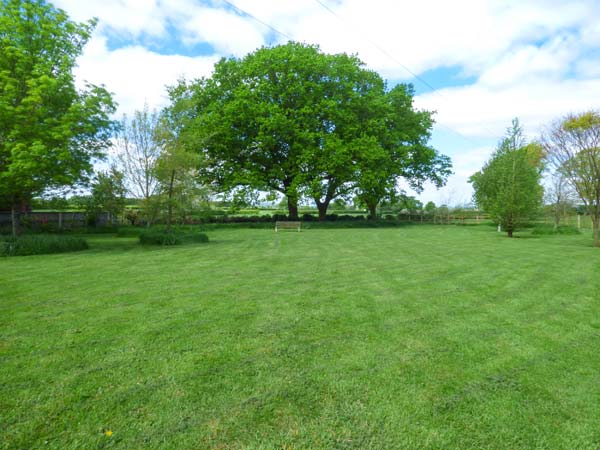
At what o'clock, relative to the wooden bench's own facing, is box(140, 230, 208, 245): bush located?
The bush is roughly at 1 o'clock from the wooden bench.

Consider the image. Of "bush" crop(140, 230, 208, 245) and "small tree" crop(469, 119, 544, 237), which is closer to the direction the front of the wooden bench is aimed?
the bush

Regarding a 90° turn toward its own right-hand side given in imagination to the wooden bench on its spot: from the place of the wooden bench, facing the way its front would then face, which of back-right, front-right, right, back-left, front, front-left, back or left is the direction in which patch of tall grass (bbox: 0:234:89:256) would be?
front-left

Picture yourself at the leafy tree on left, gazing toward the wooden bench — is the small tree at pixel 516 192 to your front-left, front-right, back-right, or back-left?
front-right

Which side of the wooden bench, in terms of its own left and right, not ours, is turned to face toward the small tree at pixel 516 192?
left

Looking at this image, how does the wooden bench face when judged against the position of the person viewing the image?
facing the viewer

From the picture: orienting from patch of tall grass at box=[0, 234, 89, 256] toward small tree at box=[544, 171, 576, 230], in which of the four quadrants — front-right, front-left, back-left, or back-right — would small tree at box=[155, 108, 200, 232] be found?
front-left

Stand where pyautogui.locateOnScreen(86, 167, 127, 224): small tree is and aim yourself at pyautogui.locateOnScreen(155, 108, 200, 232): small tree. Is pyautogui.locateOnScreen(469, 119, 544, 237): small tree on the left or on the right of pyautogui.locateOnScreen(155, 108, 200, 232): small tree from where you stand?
left

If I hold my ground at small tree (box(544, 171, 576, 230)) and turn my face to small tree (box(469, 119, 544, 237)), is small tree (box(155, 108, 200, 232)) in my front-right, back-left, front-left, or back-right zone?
front-right

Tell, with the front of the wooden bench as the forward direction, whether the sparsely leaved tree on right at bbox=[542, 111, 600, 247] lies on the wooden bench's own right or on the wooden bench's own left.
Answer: on the wooden bench's own left

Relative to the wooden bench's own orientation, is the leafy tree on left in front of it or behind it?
in front
